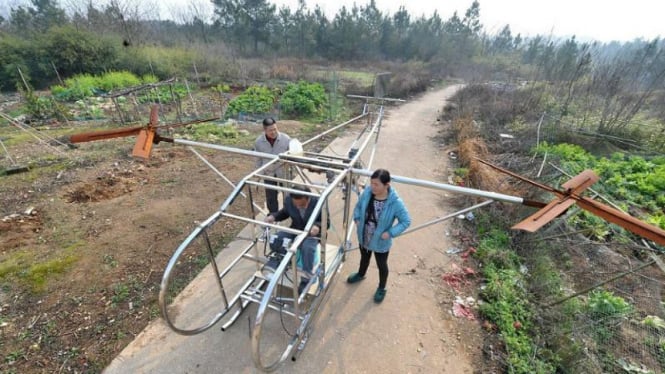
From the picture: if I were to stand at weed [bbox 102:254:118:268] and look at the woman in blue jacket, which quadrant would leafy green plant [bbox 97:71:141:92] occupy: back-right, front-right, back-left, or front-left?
back-left

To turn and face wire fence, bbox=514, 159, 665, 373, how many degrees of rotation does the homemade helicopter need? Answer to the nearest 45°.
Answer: approximately 135° to its left

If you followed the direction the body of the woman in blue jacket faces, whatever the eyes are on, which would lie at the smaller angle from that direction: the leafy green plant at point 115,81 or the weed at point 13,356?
the weed

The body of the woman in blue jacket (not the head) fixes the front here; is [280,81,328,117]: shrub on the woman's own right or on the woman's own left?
on the woman's own right

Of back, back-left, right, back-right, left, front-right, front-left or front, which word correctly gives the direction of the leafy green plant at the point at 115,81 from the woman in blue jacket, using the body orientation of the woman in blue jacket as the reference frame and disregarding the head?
right

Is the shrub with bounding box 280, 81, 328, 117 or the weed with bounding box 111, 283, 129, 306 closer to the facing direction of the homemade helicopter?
the weed

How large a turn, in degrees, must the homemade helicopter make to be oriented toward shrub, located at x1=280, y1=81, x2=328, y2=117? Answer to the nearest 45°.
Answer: approximately 135° to its right

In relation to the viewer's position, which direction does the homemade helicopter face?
facing the viewer and to the left of the viewer

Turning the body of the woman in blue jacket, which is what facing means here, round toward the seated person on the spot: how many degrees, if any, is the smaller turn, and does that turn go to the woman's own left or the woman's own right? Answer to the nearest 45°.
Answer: approximately 45° to the woman's own right

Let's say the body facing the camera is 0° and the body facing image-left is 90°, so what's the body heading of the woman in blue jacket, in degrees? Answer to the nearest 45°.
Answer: approximately 45°

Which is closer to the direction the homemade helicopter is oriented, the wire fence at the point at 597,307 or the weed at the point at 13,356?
the weed
